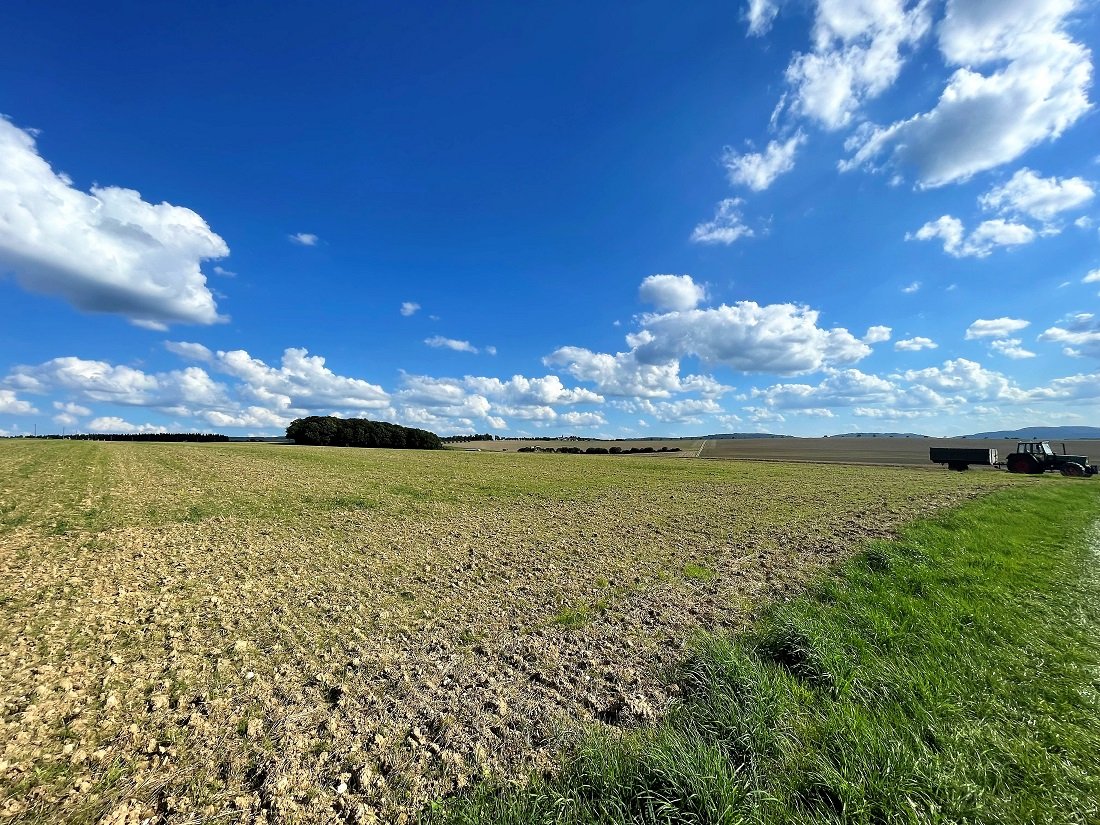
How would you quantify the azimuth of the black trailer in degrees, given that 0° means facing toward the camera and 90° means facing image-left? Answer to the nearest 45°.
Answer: approximately 270°
